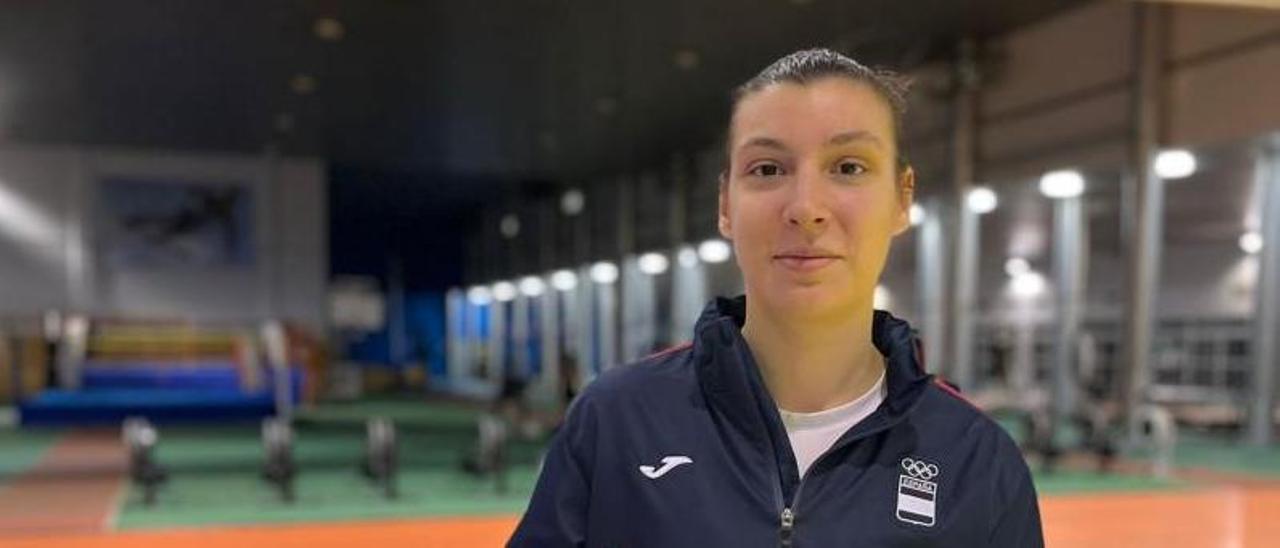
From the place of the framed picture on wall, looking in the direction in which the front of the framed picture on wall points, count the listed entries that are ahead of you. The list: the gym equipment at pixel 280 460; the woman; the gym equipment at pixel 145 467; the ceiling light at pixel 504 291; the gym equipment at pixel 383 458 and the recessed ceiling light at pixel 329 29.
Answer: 5

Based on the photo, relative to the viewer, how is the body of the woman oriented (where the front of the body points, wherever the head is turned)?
toward the camera

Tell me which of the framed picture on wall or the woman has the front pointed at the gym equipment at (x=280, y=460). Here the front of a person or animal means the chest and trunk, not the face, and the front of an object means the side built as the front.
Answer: the framed picture on wall

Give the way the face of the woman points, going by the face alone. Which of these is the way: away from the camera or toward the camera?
toward the camera

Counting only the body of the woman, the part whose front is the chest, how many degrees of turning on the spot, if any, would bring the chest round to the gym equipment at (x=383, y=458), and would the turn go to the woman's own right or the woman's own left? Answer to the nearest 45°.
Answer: approximately 135° to the woman's own right

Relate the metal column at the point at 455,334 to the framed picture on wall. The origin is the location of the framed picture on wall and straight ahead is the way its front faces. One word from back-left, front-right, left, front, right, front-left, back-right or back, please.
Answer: back-left

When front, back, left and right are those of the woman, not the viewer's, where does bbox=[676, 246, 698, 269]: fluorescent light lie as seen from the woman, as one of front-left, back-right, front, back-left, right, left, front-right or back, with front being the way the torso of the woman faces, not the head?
back

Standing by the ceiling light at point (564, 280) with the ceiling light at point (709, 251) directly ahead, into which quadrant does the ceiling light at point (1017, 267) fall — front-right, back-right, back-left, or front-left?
front-left

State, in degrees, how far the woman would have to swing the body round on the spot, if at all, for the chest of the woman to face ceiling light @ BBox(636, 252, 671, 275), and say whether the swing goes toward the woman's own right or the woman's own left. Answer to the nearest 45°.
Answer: approximately 180°

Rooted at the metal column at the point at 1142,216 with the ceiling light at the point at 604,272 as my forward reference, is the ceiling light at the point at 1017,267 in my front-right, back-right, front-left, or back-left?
front-right

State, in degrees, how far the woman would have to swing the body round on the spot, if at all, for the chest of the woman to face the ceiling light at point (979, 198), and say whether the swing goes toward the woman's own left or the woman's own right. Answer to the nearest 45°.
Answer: approximately 180°

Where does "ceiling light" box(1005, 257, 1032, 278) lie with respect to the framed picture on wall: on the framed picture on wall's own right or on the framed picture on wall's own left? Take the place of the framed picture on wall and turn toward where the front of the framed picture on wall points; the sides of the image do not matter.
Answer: on the framed picture on wall's own left

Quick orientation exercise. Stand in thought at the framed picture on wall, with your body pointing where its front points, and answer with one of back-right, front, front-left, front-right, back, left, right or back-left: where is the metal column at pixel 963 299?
front-left

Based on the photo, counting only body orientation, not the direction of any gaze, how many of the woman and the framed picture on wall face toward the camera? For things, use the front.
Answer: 2

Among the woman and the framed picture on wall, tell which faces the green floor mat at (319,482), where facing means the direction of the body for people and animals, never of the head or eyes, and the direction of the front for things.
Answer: the framed picture on wall

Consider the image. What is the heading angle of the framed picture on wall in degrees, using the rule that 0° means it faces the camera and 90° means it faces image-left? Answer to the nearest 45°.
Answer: approximately 0°
